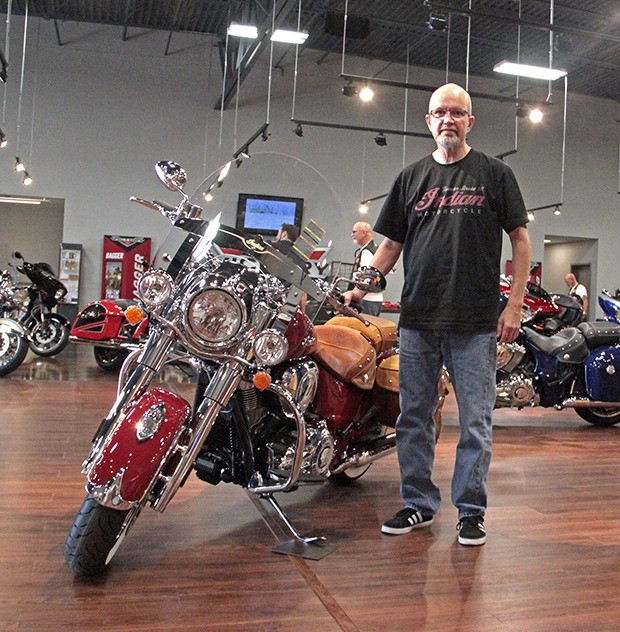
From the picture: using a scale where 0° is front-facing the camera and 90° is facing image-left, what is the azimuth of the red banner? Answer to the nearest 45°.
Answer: approximately 0°

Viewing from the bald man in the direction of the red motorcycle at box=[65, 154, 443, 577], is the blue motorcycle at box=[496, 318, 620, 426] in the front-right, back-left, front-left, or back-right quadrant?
back-right

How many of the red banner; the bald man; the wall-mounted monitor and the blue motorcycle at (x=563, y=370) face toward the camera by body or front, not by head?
3

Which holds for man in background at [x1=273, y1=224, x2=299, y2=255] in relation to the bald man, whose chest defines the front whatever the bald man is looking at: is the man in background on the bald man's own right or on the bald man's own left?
on the bald man's own right

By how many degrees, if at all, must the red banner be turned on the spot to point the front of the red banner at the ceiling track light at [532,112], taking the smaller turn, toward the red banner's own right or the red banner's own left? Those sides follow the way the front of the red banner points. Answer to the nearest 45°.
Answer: approximately 45° to the red banner's own left

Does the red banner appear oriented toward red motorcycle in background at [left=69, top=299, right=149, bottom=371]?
yes

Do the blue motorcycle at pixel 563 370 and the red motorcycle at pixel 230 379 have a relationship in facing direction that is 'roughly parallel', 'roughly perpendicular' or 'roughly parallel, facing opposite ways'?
roughly perpendicular
